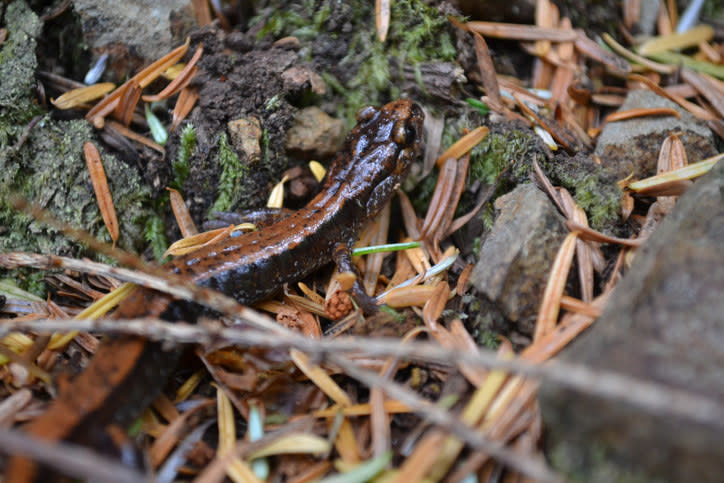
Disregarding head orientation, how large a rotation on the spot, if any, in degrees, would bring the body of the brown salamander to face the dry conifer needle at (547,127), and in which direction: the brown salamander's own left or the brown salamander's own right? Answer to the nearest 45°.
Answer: approximately 45° to the brown salamander's own right

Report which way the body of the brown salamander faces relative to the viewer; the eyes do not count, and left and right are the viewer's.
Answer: facing away from the viewer and to the right of the viewer

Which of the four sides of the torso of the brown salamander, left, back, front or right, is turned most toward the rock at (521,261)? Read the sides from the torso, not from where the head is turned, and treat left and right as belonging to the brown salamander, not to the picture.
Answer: right

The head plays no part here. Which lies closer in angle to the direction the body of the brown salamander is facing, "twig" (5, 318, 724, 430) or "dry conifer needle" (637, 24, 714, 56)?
the dry conifer needle

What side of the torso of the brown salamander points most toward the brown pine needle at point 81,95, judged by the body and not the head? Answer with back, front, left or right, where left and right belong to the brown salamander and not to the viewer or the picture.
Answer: left

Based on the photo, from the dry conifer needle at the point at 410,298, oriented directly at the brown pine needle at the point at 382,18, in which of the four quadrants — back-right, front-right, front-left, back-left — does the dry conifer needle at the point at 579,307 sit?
back-right

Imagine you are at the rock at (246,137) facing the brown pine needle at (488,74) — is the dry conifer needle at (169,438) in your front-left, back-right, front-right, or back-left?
back-right

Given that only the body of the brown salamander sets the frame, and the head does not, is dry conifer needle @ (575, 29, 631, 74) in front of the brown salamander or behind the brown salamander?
in front

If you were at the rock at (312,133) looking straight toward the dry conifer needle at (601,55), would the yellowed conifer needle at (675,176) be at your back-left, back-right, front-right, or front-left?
front-right

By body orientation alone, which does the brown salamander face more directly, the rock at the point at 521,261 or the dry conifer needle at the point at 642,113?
the dry conifer needle

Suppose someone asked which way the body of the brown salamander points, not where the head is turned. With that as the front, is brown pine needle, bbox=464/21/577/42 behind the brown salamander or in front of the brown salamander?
in front
